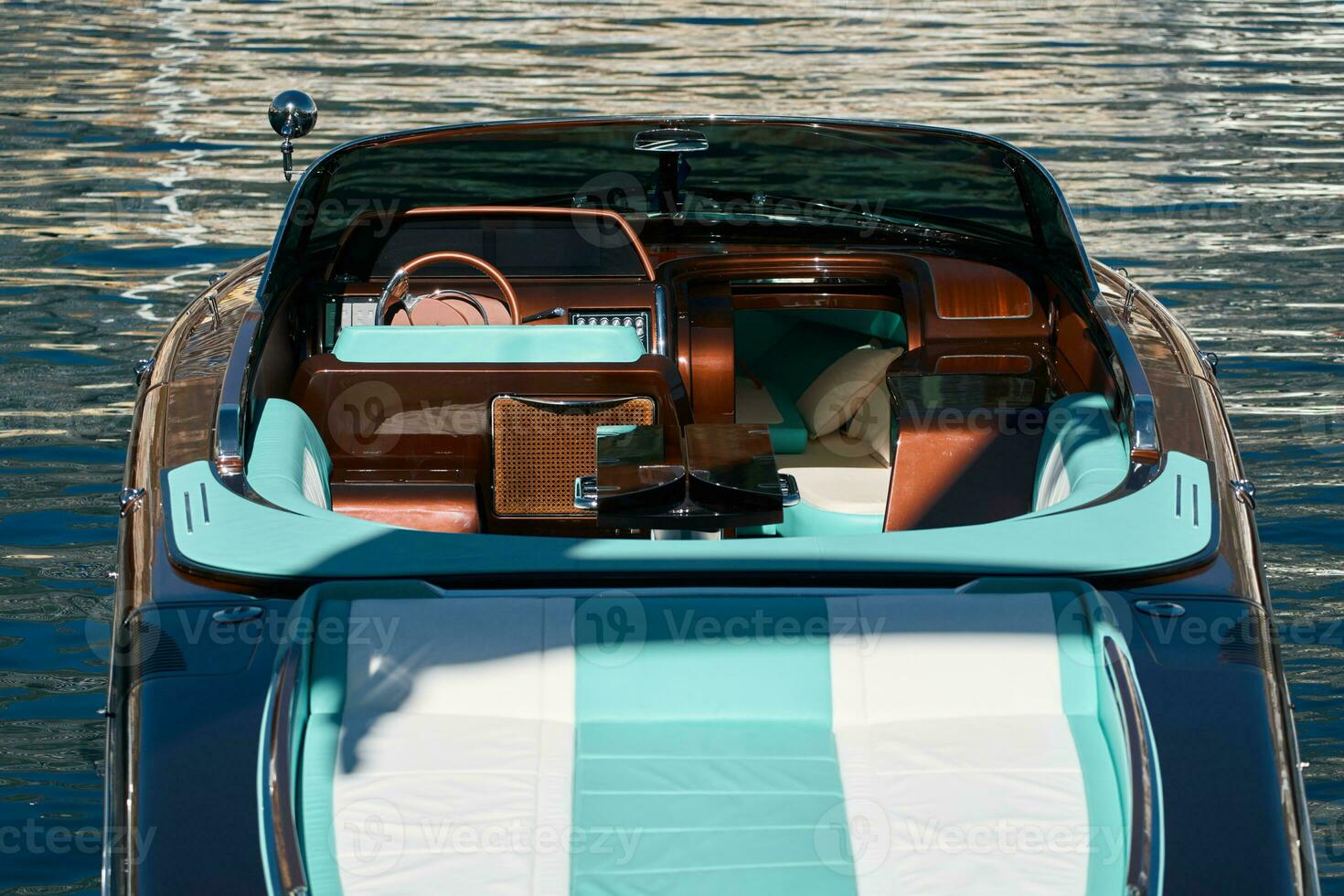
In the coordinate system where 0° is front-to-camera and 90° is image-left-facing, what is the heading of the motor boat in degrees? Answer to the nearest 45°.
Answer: approximately 180°
